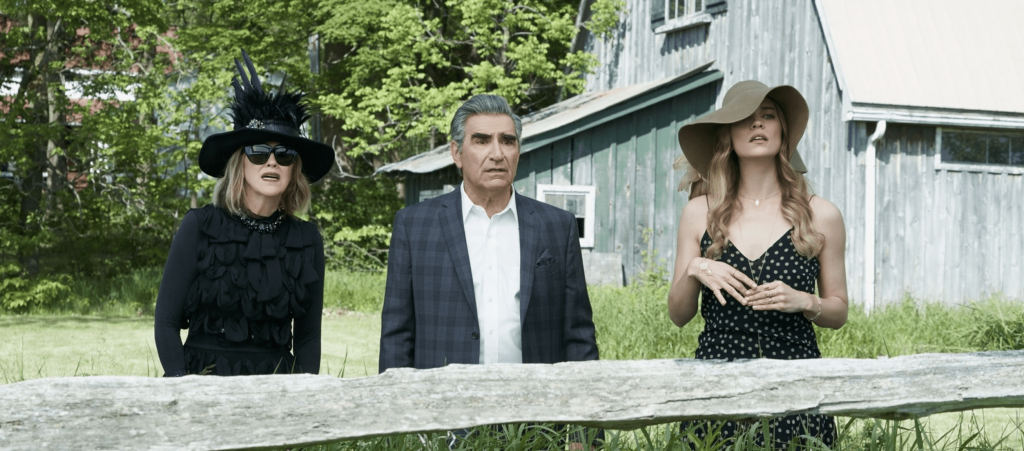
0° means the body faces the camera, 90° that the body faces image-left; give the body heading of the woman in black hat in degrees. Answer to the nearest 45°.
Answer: approximately 0°

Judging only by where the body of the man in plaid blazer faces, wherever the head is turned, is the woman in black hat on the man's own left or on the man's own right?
on the man's own right

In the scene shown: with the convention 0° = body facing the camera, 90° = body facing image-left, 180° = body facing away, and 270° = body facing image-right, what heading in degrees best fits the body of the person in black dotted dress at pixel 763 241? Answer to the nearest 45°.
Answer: approximately 0°

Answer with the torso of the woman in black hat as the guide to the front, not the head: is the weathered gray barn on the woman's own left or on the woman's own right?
on the woman's own left

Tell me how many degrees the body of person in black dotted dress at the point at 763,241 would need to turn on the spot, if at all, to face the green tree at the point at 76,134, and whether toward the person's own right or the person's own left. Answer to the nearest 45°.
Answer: approximately 135° to the person's own right

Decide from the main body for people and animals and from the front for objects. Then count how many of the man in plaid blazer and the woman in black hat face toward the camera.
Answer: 2

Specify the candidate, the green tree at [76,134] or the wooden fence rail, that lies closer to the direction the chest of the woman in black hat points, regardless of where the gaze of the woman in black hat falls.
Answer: the wooden fence rail

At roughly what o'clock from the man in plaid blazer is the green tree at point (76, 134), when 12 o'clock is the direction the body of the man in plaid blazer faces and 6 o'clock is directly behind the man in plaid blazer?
The green tree is roughly at 5 o'clock from the man in plaid blazer.

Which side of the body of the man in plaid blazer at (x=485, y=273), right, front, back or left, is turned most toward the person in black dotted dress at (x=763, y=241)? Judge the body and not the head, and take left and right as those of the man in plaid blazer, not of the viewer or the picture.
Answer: left

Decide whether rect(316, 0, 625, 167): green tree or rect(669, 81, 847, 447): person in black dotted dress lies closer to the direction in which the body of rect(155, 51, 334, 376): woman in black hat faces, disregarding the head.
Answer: the person in black dotted dress

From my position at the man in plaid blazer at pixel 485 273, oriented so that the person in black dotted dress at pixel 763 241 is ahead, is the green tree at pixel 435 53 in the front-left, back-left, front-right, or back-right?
back-left
